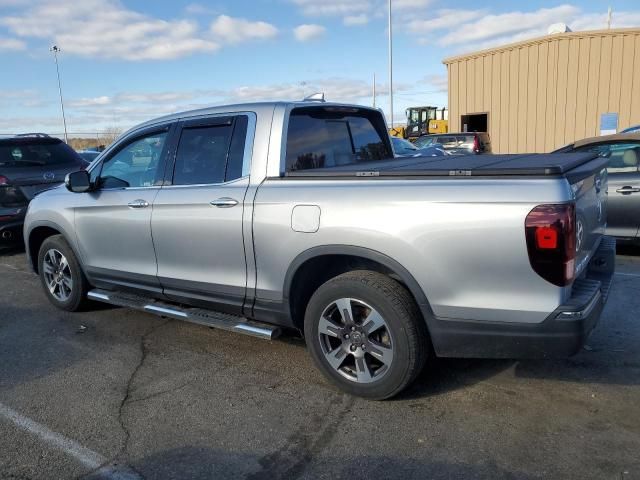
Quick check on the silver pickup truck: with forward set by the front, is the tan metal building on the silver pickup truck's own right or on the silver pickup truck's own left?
on the silver pickup truck's own right

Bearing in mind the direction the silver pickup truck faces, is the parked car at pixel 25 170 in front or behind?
in front

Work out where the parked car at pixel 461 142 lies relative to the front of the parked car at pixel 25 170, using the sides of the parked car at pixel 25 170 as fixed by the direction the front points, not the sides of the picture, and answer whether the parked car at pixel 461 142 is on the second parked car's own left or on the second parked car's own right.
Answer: on the second parked car's own right

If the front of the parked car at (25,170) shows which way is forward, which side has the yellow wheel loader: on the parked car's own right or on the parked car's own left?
on the parked car's own right

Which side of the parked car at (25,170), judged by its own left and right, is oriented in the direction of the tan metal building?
right

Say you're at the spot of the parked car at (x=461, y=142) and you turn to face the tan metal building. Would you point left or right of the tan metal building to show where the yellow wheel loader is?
left

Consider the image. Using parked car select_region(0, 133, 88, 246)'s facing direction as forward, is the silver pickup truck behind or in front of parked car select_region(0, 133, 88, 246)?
behind

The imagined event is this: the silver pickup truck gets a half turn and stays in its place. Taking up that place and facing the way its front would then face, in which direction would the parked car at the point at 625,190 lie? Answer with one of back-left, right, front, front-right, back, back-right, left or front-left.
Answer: left

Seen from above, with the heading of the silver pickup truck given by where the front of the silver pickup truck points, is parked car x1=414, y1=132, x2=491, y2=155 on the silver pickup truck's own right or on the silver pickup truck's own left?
on the silver pickup truck's own right

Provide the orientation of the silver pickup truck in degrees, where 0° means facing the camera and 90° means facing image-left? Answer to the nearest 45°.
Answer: approximately 135°

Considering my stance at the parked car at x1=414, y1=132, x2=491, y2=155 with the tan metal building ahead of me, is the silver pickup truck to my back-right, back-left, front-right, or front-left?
back-right
